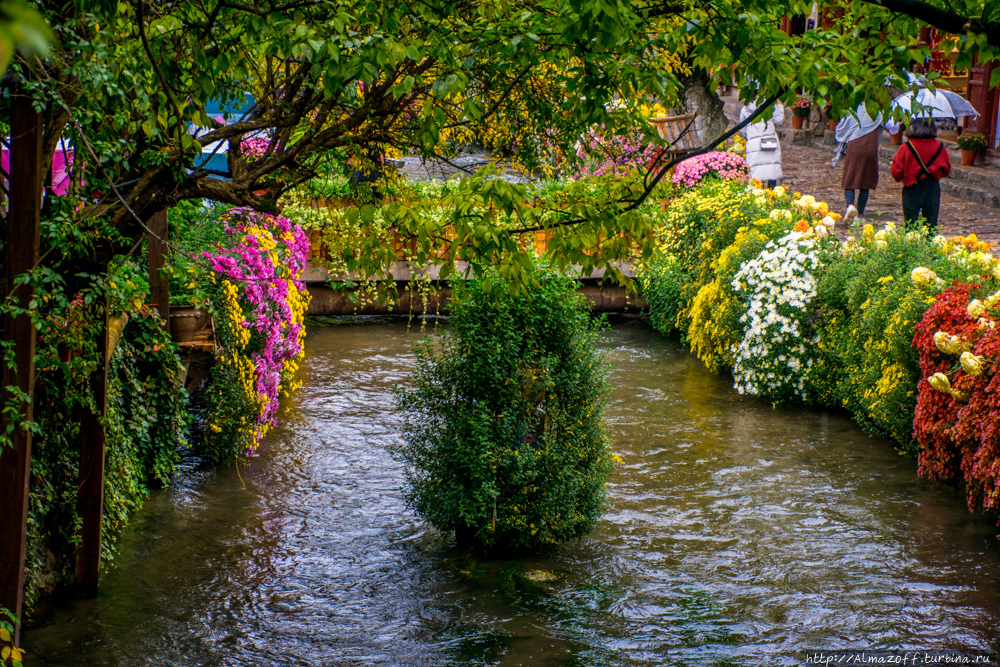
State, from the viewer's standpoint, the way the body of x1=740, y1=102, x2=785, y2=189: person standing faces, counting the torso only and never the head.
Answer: away from the camera

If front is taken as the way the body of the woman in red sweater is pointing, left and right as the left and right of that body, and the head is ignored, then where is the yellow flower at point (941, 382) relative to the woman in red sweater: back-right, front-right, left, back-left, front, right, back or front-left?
back

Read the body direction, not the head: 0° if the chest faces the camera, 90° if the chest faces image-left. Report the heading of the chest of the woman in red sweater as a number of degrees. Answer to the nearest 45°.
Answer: approximately 180°

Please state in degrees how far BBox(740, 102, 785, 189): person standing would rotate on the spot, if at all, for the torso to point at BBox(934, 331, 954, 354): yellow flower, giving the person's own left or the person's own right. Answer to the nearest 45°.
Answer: approximately 180°

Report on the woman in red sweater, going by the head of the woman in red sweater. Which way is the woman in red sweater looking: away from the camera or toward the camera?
away from the camera

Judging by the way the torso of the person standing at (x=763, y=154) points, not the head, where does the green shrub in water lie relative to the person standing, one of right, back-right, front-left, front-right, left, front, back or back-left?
back

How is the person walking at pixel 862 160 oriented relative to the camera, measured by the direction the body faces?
away from the camera
